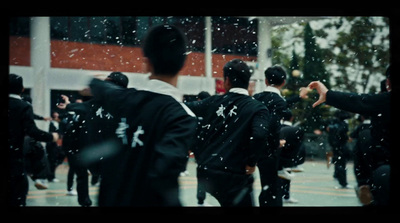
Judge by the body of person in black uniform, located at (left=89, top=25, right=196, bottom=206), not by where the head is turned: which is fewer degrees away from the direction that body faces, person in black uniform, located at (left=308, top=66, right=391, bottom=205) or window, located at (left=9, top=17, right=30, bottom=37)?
the window

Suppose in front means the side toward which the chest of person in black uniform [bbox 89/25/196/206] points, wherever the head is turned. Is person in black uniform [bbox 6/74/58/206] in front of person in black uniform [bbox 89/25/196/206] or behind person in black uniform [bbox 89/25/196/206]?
in front

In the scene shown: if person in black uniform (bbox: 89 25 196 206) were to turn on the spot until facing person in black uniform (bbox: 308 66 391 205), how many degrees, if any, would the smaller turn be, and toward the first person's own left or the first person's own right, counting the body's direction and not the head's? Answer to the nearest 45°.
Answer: approximately 45° to the first person's own right

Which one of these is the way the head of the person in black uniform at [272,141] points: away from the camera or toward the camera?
away from the camera

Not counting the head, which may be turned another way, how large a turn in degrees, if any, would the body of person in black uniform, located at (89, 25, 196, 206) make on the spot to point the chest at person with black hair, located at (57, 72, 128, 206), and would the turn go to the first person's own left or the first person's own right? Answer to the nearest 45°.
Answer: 0° — they already face them

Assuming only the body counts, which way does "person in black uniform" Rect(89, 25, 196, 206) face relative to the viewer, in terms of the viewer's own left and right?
facing away from the viewer

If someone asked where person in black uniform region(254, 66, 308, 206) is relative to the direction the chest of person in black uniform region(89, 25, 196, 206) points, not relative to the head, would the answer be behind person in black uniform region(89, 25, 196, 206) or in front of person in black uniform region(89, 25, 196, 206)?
in front

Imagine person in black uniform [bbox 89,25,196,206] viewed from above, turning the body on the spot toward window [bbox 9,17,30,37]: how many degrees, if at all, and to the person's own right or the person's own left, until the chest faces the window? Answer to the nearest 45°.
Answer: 0° — they already face it
